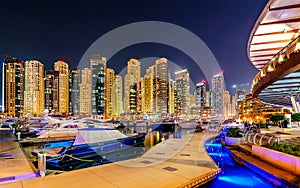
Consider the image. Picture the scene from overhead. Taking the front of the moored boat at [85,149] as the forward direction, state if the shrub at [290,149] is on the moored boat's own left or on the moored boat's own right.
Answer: on the moored boat's own right

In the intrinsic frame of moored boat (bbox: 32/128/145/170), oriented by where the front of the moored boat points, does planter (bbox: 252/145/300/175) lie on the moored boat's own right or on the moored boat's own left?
on the moored boat's own right

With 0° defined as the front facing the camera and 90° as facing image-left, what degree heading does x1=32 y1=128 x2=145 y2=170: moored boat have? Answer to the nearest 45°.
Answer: approximately 225°

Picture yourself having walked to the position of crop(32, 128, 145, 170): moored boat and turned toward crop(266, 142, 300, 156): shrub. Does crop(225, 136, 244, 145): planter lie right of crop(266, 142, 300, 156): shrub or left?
left
